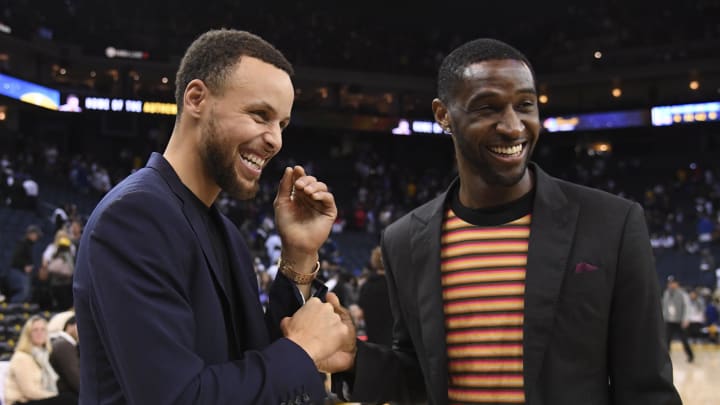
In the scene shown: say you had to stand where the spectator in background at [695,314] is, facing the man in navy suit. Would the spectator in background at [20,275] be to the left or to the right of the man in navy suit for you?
right

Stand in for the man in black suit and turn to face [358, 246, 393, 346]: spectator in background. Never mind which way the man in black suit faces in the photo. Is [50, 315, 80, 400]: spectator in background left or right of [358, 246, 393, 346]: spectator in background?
left

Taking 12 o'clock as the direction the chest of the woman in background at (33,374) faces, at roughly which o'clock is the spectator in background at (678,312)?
The spectator in background is roughly at 10 o'clock from the woman in background.

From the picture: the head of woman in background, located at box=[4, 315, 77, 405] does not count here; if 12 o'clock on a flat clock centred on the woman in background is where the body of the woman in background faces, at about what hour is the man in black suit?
The man in black suit is roughly at 1 o'clock from the woman in background.

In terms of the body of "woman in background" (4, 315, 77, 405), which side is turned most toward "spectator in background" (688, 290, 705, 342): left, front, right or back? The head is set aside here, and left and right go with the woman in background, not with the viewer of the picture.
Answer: left

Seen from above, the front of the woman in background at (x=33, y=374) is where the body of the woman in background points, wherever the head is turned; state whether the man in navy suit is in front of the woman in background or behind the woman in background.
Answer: in front

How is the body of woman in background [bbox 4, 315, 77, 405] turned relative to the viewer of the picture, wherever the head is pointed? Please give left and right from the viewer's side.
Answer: facing the viewer and to the right of the viewer

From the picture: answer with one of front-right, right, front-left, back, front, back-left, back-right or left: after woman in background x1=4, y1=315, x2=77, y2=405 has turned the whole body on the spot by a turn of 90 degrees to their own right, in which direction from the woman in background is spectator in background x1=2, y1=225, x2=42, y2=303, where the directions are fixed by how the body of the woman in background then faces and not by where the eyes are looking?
back-right

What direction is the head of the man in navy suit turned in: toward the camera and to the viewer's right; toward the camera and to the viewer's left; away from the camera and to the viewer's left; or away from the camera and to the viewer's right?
toward the camera and to the viewer's right
